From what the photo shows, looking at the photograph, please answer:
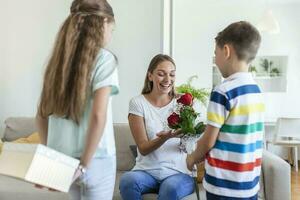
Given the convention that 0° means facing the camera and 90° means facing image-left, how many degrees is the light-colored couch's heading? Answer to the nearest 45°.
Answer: approximately 0°

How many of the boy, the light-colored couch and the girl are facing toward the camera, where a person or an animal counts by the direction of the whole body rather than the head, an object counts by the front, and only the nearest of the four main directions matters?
1

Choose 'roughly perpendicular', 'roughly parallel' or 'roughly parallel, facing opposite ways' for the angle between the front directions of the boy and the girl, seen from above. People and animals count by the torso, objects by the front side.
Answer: roughly perpendicular

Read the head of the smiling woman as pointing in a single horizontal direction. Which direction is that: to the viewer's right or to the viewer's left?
to the viewer's right

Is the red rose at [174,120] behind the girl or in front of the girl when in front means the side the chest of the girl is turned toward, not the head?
in front

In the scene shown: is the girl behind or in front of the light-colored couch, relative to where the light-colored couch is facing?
in front

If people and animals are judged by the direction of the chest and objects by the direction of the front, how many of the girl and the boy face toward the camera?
0

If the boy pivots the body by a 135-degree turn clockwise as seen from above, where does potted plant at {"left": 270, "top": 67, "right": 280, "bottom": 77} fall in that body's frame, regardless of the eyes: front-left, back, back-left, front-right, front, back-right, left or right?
left

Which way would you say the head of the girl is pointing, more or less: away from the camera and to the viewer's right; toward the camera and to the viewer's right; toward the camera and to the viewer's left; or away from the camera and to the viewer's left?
away from the camera and to the viewer's right

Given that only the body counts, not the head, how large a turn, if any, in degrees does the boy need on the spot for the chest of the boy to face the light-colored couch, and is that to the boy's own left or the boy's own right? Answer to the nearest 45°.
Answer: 0° — they already face it

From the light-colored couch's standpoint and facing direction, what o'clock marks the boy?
The boy is roughly at 11 o'clock from the light-colored couch.

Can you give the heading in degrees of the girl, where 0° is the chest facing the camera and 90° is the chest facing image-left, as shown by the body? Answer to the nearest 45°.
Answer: approximately 225°

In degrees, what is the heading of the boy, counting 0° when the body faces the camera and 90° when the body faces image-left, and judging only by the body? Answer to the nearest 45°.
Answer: approximately 135°

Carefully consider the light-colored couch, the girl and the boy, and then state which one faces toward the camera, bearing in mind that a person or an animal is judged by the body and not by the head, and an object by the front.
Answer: the light-colored couch

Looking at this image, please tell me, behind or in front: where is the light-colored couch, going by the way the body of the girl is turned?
in front
